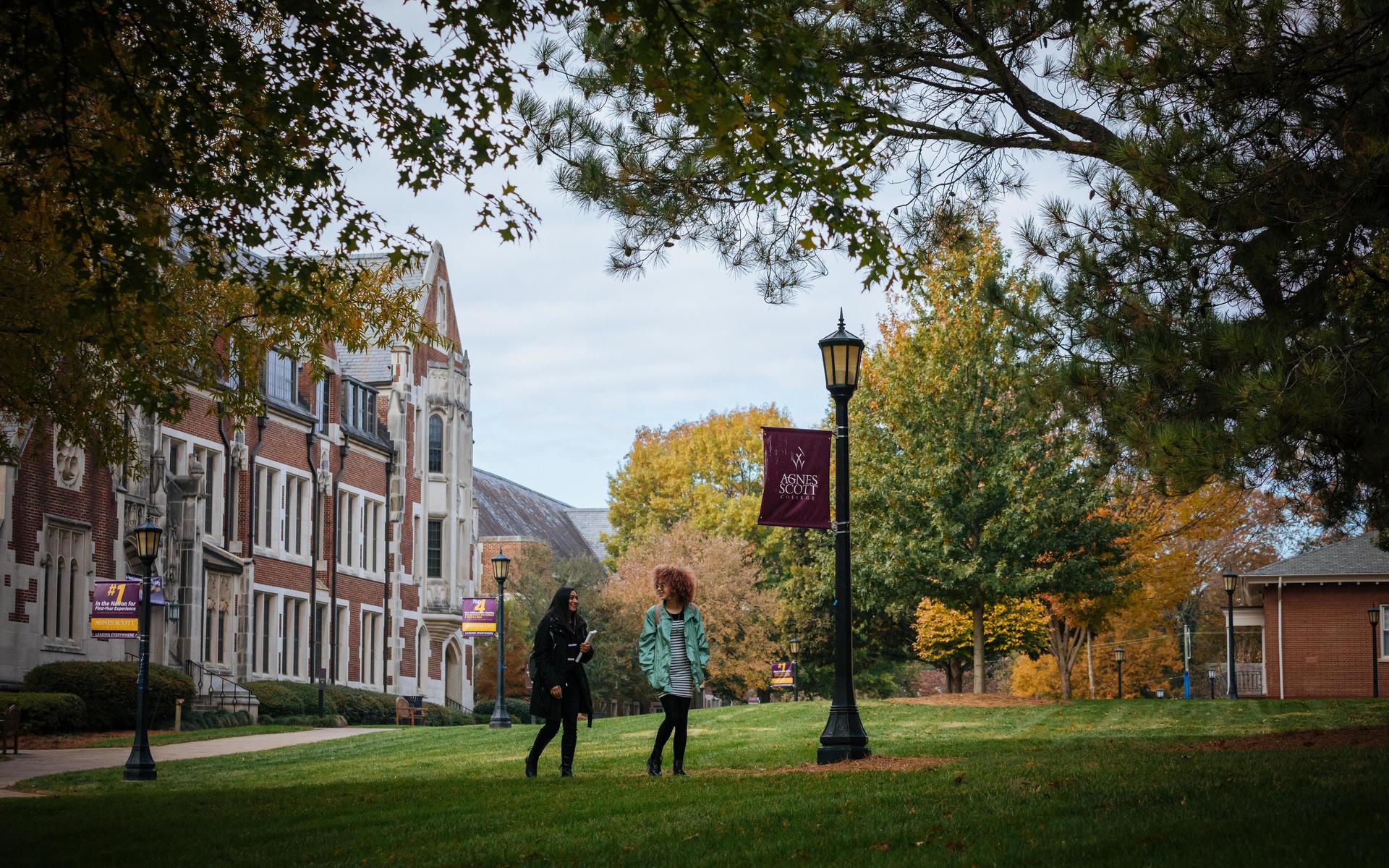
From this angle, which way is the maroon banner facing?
toward the camera

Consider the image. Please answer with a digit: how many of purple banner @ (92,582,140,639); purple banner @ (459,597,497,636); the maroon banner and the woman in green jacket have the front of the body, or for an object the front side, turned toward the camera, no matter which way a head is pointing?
4

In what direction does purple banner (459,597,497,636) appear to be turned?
toward the camera

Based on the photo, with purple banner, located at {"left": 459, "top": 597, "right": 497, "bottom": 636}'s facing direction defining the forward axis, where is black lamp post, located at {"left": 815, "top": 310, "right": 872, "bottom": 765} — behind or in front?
in front

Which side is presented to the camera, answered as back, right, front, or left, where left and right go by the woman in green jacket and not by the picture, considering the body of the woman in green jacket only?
front

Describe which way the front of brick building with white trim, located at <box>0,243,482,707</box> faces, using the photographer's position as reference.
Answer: facing the viewer and to the right of the viewer

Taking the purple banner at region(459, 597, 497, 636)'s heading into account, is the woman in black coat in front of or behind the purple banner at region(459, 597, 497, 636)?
in front

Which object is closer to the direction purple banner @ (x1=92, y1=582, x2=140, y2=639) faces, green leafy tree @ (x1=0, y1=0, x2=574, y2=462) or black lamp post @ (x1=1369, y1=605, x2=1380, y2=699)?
the green leafy tree

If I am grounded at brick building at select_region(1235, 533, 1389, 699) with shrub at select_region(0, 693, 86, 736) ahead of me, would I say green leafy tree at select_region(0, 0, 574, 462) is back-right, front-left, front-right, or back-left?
front-left

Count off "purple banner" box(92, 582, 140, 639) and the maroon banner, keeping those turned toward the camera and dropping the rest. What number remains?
2

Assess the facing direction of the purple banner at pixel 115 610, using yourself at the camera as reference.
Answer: facing the viewer

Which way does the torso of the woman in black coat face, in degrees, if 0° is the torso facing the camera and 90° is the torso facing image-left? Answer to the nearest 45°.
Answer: approximately 315°
